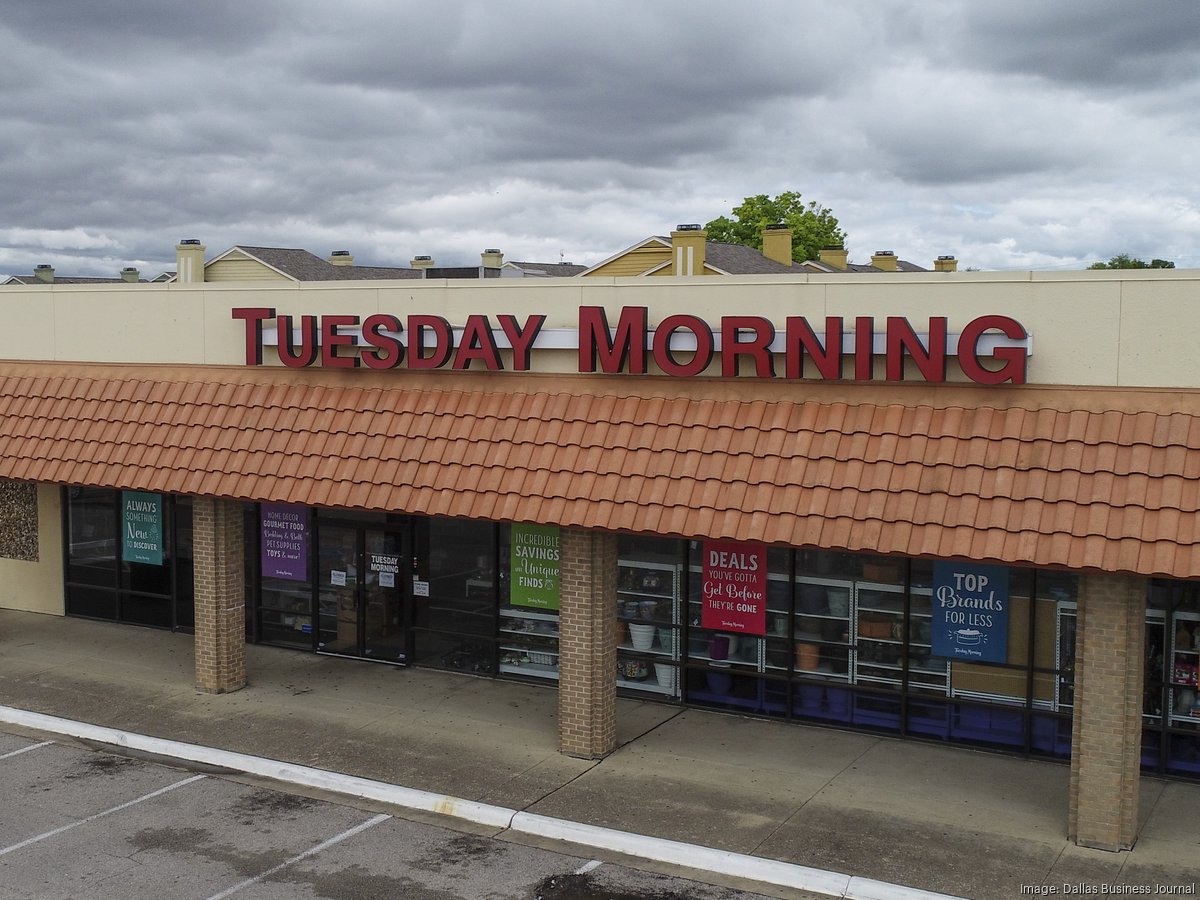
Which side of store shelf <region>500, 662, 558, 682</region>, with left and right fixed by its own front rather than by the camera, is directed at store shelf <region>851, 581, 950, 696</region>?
left

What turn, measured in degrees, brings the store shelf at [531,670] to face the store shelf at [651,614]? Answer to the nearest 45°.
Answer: approximately 90° to its left

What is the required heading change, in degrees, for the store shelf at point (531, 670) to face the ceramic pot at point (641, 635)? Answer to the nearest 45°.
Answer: approximately 90° to its left

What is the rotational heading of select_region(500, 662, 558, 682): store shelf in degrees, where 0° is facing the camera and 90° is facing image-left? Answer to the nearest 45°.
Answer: approximately 45°
